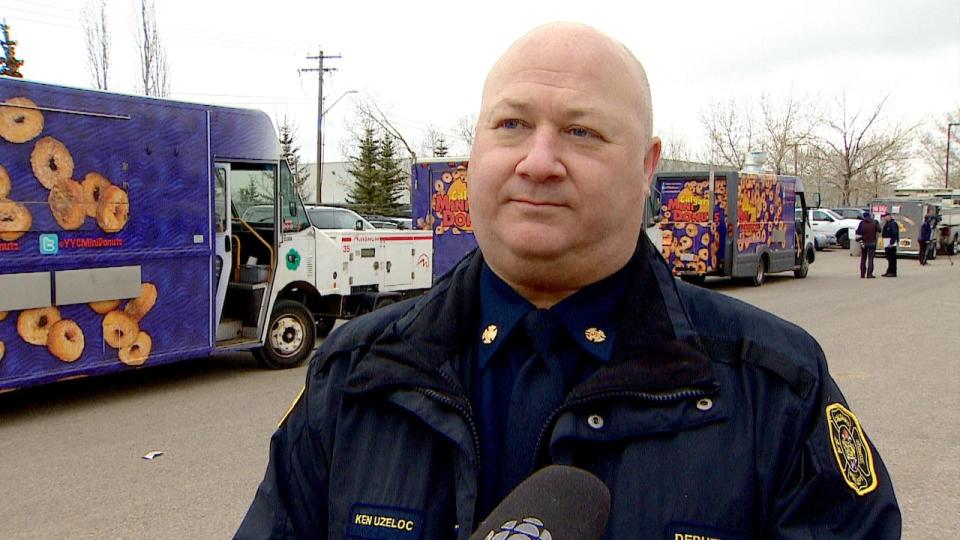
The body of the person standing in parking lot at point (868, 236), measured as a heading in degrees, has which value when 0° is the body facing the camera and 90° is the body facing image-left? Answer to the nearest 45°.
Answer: approximately 180°

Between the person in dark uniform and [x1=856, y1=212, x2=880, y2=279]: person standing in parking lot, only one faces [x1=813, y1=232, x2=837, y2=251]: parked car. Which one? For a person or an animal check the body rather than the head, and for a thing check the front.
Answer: the person standing in parking lot

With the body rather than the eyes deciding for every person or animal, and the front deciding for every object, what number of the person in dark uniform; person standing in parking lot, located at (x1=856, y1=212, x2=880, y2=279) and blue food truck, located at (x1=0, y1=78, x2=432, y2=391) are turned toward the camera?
1

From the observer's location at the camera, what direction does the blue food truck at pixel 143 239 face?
facing away from the viewer and to the right of the viewer

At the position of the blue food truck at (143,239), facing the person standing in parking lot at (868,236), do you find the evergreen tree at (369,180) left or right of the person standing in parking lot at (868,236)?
left

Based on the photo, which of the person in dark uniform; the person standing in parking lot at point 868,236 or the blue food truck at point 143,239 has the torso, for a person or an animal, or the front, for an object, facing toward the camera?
the person in dark uniform

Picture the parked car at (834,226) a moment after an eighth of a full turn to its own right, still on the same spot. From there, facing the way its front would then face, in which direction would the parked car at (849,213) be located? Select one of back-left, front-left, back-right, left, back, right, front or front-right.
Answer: back

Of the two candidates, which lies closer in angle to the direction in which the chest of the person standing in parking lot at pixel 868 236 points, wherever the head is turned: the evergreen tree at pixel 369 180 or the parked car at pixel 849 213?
the parked car

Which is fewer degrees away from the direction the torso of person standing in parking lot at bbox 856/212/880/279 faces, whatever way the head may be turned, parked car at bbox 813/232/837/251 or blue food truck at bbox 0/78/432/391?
the parked car

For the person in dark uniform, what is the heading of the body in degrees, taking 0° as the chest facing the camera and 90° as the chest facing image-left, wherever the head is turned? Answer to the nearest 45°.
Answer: approximately 0°

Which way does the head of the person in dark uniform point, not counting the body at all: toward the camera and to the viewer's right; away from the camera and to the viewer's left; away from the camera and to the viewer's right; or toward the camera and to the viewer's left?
toward the camera and to the viewer's left

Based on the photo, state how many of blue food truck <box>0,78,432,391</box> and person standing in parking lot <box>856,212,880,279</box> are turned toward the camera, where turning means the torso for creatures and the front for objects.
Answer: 0
